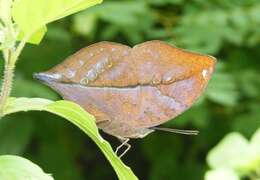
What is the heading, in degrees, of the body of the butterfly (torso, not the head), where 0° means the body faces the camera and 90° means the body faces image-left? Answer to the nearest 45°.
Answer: approximately 270°
